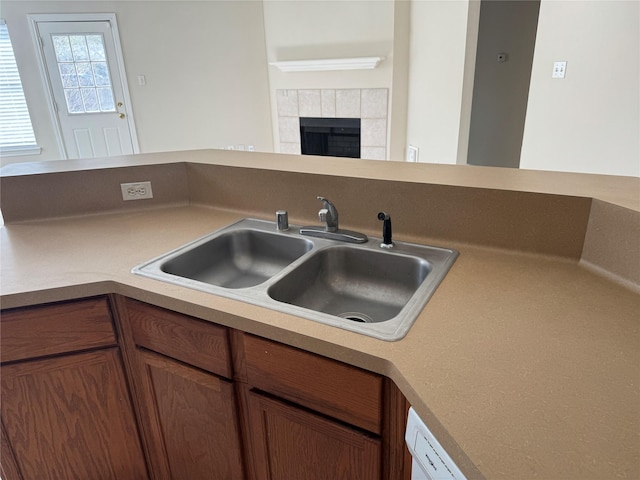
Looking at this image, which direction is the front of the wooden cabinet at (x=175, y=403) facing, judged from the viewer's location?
facing the viewer and to the left of the viewer

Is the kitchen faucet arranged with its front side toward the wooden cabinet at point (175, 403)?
yes

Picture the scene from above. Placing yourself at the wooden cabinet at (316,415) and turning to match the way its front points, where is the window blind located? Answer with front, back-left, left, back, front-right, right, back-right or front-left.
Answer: right

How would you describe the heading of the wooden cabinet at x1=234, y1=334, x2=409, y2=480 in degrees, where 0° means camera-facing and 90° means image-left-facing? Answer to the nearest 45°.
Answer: approximately 45°

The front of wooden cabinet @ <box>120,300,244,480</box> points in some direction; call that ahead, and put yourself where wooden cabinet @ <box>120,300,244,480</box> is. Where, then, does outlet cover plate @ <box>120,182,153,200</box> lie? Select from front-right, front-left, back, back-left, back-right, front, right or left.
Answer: back-right

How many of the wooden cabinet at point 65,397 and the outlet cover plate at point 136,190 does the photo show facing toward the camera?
2

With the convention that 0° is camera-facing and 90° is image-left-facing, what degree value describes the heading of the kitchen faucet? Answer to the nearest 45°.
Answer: approximately 45°

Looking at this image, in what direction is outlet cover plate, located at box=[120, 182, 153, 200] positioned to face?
toward the camera

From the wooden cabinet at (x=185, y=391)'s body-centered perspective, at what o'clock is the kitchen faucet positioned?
The kitchen faucet is roughly at 7 o'clock from the wooden cabinet.

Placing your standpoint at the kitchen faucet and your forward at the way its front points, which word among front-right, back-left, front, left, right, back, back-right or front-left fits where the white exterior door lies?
right

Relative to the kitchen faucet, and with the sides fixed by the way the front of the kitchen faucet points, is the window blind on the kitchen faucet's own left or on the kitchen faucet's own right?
on the kitchen faucet's own right

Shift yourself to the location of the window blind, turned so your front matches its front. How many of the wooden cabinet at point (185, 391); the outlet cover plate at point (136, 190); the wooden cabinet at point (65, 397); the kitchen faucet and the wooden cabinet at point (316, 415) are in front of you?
5

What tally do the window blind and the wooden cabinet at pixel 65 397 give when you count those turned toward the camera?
2

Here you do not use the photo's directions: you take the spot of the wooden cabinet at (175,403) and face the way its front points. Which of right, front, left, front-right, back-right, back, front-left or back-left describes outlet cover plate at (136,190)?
back-right
